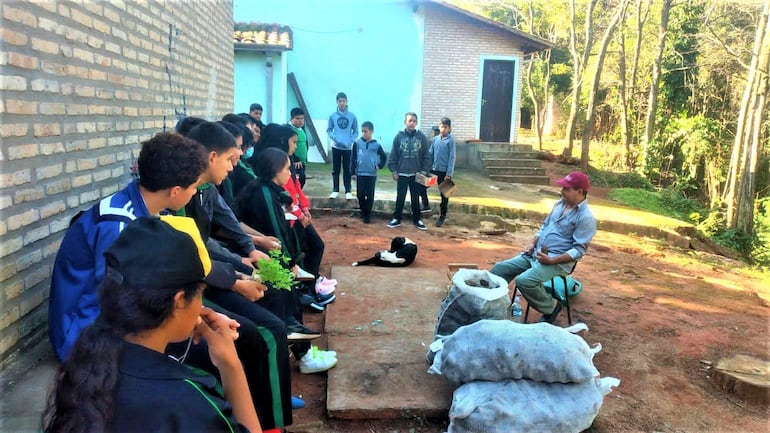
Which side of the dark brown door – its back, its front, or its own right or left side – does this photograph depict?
front

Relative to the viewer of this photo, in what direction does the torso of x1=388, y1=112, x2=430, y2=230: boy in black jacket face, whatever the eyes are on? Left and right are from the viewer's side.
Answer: facing the viewer

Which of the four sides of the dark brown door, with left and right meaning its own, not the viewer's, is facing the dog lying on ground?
front

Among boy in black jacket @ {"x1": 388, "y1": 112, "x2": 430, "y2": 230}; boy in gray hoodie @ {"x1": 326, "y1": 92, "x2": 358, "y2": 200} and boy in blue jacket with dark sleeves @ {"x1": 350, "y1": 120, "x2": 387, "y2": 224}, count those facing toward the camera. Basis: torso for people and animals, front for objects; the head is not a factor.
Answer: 3

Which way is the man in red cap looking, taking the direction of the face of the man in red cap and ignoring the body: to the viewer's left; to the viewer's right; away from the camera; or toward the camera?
to the viewer's left

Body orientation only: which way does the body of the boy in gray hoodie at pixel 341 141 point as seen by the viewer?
toward the camera

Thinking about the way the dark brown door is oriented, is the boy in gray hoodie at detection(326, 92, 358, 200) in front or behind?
in front

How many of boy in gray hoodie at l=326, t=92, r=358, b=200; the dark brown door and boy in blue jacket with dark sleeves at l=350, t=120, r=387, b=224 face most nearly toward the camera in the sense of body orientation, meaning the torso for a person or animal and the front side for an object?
3

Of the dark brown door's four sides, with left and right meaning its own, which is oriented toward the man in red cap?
front

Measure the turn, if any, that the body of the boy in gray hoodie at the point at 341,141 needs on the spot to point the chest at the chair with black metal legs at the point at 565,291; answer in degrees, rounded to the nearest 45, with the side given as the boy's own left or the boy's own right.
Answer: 0° — they already face it

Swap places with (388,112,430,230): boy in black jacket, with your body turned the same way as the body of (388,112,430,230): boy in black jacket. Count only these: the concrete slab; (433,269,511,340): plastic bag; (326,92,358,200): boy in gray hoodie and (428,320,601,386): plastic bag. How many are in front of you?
3

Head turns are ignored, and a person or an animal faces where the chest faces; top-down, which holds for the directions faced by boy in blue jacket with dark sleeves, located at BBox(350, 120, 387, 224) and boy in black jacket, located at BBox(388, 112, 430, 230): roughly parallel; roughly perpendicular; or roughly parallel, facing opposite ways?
roughly parallel
